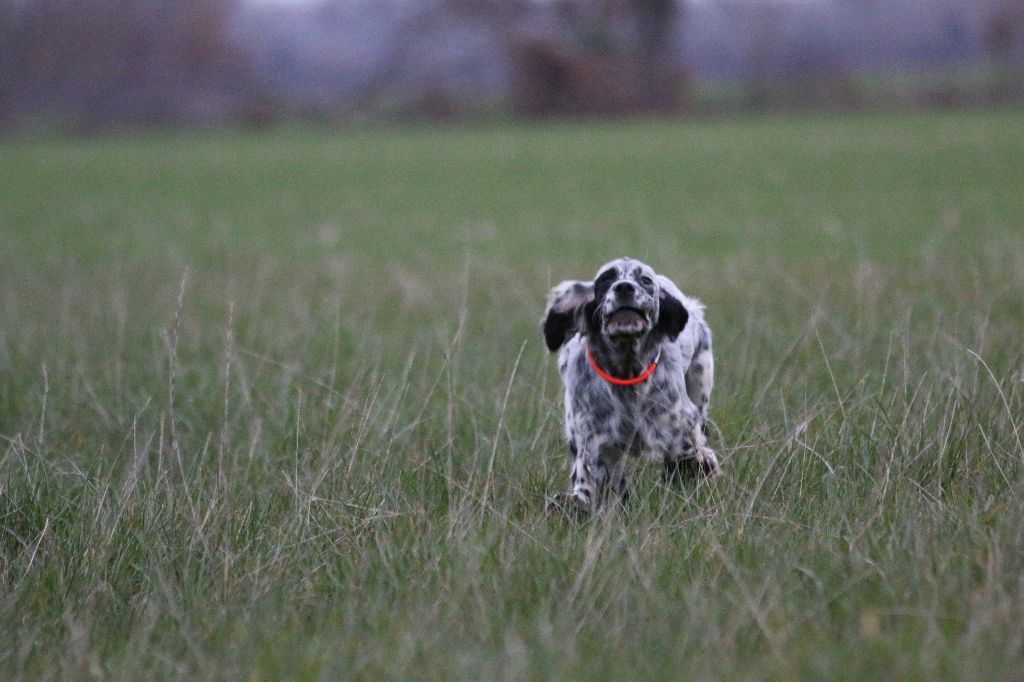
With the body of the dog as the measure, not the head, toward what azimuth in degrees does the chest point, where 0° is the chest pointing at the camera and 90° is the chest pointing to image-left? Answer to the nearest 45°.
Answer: approximately 0°
